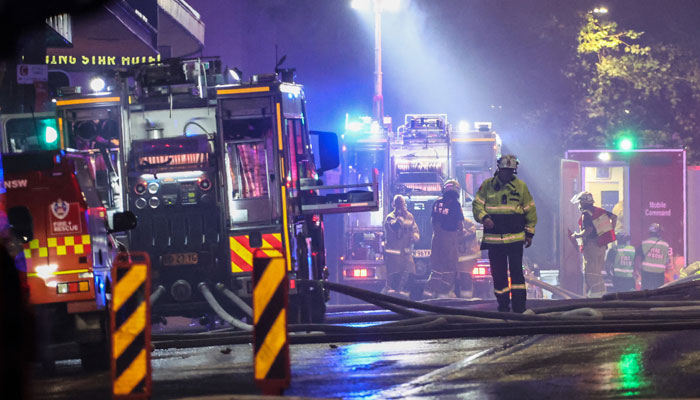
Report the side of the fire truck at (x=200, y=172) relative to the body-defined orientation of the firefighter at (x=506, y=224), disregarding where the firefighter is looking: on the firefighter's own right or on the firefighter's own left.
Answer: on the firefighter's own right

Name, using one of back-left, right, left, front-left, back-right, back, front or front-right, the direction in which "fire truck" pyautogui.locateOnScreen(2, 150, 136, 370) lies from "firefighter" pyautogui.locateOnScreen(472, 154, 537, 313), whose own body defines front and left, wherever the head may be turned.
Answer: front-right

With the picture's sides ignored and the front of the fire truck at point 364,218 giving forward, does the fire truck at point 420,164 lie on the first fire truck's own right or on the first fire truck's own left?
on the first fire truck's own right

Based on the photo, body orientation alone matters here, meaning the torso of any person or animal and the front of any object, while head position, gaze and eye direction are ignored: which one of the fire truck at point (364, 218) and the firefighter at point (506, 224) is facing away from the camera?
the fire truck

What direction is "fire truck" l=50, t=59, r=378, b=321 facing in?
away from the camera
